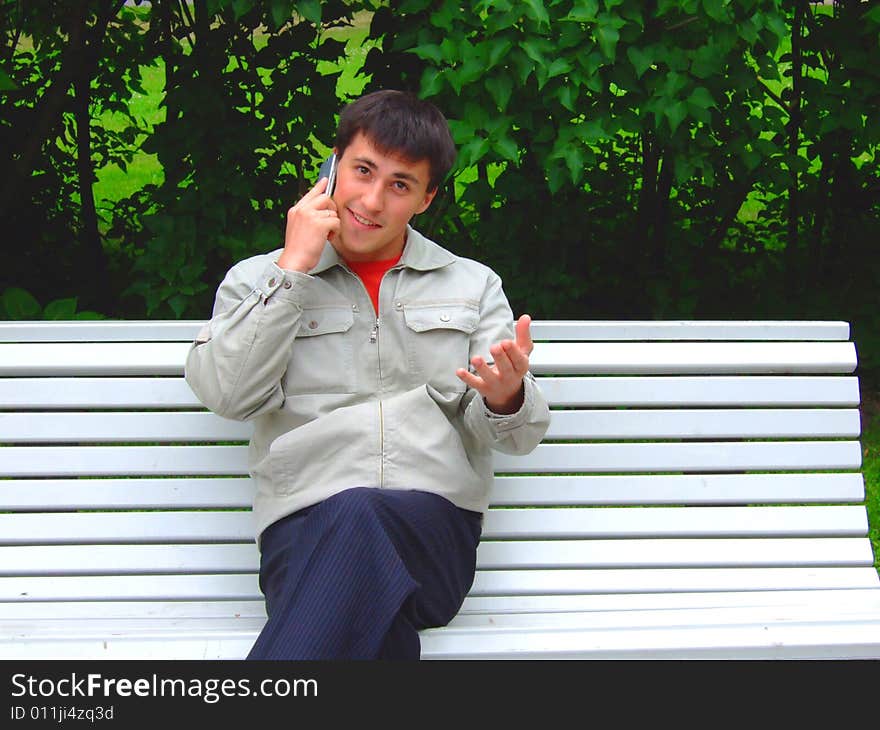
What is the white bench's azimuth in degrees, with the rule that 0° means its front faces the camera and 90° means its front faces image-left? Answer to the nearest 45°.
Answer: approximately 0°

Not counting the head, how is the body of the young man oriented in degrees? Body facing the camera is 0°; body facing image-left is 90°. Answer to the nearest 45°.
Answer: approximately 0°
